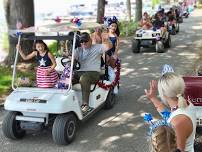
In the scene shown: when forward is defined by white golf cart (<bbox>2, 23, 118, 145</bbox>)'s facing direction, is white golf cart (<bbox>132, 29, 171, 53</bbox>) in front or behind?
behind

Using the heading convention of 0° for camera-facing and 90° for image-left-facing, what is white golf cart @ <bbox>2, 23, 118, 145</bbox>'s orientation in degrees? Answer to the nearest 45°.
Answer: approximately 45°

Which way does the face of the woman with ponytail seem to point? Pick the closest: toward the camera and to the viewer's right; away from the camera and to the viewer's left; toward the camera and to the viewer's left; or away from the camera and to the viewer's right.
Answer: away from the camera and to the viewer's left

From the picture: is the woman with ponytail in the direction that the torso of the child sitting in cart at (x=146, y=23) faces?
yes
